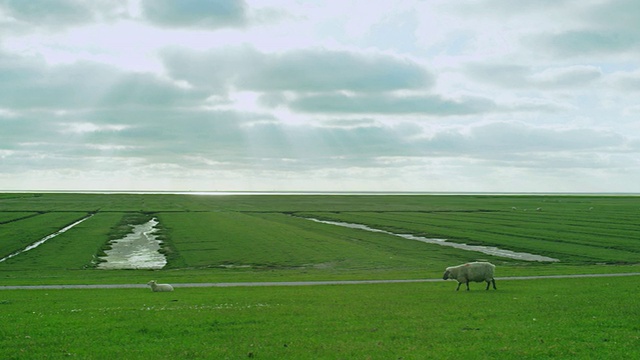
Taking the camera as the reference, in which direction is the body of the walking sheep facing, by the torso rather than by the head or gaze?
to the viewer's left
